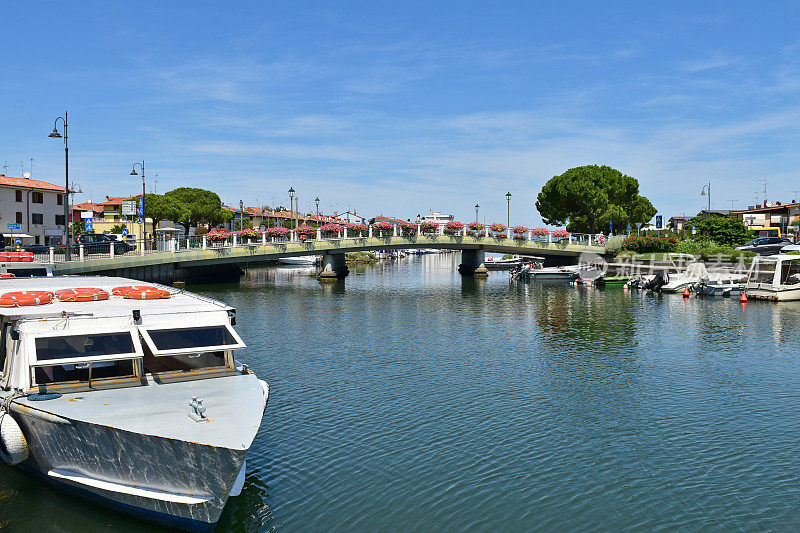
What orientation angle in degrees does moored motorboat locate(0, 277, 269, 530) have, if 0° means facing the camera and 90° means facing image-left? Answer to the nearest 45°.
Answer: approximately 315°
